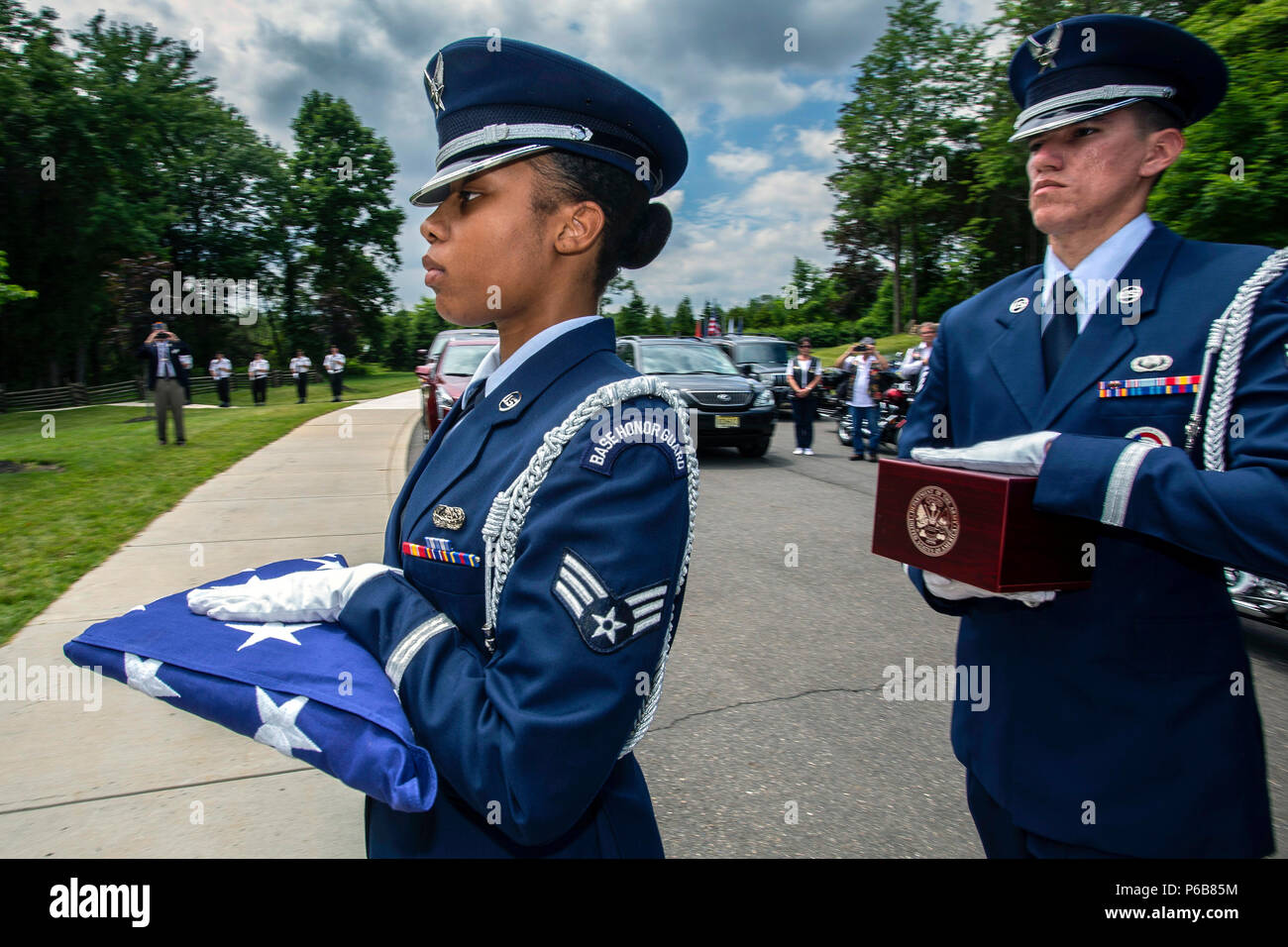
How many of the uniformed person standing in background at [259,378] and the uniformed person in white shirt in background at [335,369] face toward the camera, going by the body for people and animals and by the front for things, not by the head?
2

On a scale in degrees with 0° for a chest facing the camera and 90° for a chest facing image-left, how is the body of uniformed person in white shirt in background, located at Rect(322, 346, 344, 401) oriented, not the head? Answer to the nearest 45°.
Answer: approximately 0°

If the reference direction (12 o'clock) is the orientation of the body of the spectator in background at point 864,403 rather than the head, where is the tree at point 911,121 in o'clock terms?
The tree is roughly at 6 o'clock from the spectator in background.

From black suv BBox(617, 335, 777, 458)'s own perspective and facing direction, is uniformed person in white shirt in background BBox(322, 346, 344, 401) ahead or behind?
behind

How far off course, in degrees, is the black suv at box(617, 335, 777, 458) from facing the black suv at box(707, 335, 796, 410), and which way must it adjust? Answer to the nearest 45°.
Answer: approximately 135° to its left
